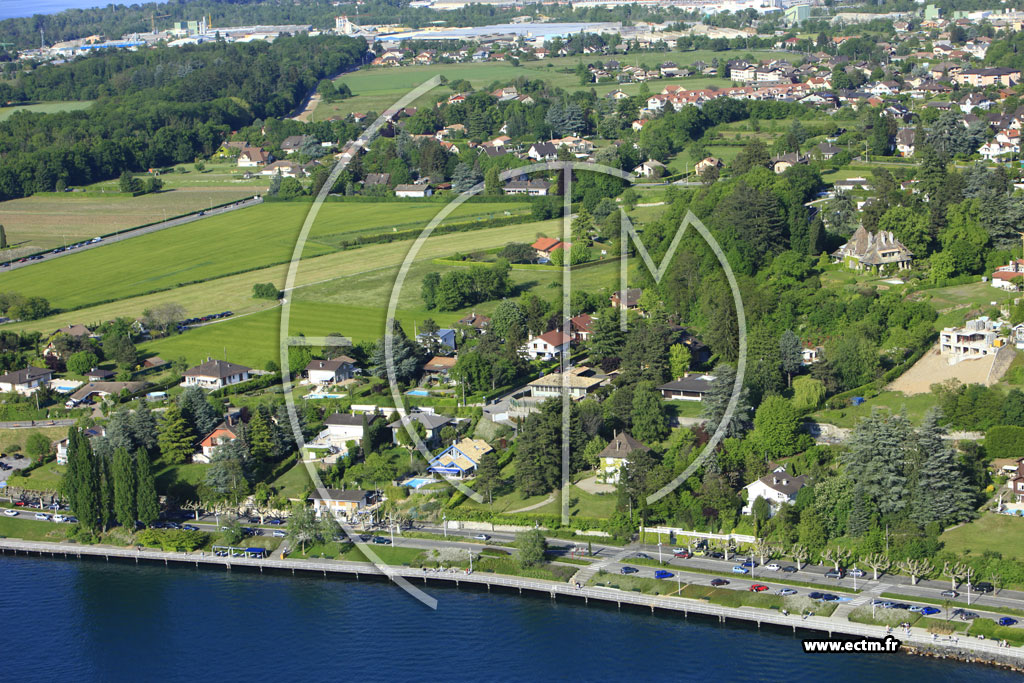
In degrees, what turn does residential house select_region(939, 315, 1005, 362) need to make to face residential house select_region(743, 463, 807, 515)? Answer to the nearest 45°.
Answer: approximately 45° to its right

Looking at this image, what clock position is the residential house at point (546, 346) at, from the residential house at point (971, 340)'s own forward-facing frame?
the residential house at point (546, 346) is roughly at 3 o'clock from the residential house at point (971, 340).

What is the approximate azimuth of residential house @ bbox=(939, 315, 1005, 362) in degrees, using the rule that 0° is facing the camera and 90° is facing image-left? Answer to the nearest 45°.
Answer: approximately 0°

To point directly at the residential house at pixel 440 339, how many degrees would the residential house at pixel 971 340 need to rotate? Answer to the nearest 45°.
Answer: approximately 90° to its right

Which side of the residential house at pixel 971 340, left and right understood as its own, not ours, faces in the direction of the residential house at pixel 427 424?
right

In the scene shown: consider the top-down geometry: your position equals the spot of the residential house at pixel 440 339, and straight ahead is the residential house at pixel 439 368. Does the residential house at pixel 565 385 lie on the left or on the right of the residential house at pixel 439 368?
left

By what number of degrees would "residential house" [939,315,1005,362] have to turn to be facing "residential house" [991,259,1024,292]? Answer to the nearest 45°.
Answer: approximately 180°

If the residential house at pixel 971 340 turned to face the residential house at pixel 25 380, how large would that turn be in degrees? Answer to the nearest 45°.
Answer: approximately 90° to its right

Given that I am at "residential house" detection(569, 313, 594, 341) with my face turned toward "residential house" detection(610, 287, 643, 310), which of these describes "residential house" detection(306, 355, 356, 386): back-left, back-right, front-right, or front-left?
back-left
